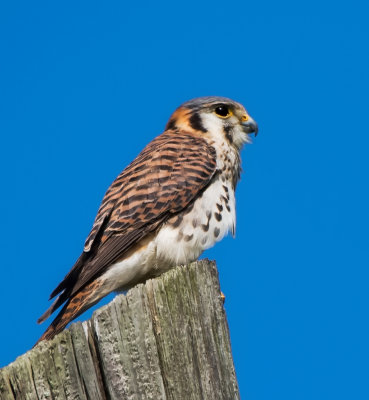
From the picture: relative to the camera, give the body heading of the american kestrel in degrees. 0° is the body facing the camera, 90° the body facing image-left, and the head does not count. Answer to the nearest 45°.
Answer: approximately 270°
